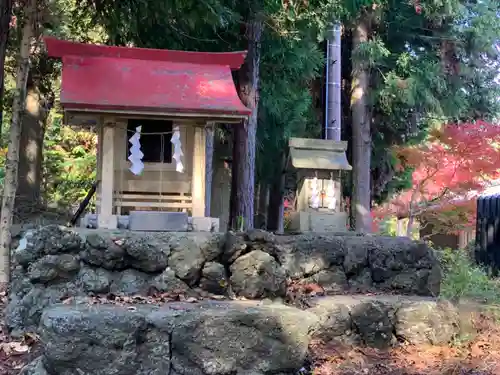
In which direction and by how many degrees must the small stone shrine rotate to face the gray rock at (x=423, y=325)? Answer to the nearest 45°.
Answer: approximately 45° to its left

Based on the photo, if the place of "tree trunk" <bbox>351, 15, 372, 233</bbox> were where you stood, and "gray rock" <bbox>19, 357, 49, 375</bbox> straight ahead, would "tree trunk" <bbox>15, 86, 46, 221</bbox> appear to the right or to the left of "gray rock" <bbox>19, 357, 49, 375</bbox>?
right

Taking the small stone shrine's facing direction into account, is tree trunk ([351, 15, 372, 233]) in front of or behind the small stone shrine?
behind

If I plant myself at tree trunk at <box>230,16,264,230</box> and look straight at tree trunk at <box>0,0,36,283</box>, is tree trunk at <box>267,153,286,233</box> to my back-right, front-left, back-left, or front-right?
back-right

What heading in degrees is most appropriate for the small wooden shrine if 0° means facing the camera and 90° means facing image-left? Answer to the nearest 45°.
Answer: approximately 0°

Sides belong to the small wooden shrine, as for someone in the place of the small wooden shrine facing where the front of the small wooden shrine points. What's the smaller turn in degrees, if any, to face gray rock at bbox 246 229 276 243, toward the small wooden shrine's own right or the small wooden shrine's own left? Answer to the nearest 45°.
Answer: approximately 45° to the small wooden shrine's own left

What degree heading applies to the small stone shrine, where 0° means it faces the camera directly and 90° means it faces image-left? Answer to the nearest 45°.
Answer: approximately 0°

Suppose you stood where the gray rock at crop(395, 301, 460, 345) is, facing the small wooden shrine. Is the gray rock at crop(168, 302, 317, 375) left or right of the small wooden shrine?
left

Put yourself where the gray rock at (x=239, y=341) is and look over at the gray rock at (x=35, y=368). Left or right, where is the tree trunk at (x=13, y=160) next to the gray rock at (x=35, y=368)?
right

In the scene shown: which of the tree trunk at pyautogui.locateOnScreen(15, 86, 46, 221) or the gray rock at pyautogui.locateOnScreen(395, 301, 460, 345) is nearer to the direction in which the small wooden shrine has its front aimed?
the gray rock

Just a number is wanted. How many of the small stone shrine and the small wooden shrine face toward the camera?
2
